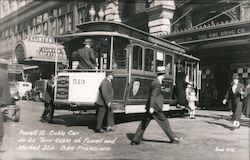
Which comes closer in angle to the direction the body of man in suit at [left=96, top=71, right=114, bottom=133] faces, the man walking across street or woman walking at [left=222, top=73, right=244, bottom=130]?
the woman walking

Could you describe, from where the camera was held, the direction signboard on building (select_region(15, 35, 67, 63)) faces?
facing the viewer and to the right of the viewer

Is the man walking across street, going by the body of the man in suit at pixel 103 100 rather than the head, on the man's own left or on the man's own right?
on the man's own right

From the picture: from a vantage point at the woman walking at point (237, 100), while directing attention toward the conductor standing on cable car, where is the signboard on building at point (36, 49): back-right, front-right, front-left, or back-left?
front-right
